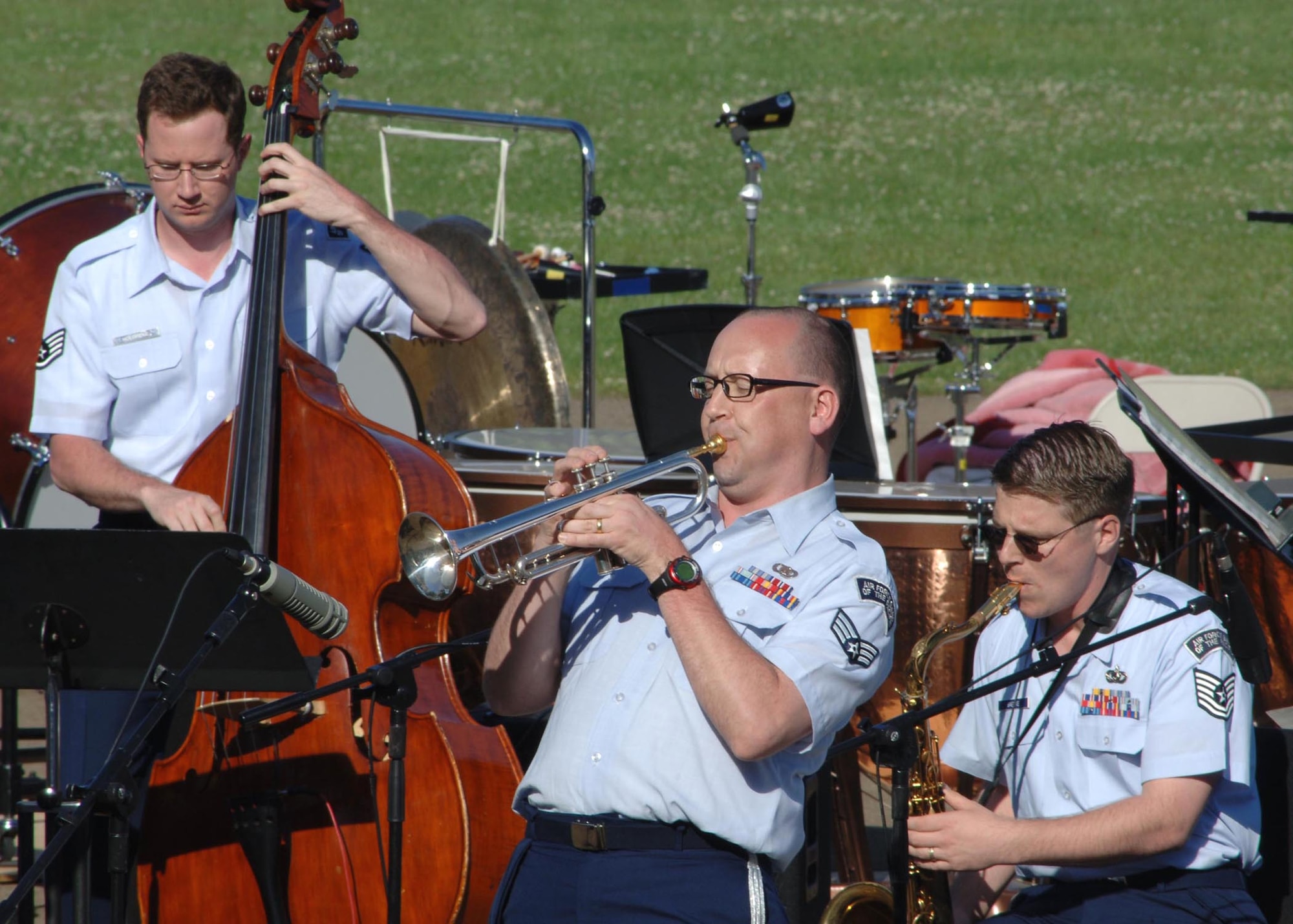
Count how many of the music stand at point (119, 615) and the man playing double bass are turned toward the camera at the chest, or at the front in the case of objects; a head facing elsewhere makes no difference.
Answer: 1

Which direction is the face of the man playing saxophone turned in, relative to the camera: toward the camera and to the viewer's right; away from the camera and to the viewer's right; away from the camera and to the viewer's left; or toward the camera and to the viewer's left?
toward the camera and to the viewer's left

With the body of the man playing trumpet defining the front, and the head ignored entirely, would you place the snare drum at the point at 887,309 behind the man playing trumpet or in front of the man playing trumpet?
behind

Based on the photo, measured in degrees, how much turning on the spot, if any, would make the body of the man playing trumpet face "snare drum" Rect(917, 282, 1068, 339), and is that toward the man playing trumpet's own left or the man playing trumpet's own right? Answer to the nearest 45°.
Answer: approximately 135° to the man playing trumpet's own right

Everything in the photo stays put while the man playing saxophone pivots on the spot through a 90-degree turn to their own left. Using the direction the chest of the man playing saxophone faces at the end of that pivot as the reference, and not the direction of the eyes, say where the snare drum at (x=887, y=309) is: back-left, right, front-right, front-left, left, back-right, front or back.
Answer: back-left

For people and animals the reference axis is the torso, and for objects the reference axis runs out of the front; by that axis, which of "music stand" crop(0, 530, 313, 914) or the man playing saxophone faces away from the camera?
the music stand

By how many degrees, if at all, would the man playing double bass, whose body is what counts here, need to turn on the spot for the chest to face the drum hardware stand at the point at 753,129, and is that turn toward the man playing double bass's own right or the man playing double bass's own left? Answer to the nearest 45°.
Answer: approximately 135° to the man playing double bass's own left

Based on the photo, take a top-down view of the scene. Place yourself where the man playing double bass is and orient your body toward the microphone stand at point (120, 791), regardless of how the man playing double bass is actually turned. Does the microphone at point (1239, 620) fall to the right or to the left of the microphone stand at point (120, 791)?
left

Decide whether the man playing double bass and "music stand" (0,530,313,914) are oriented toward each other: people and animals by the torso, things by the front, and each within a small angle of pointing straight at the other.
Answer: yes

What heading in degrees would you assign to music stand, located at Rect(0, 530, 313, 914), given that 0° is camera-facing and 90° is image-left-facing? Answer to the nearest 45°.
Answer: approximately 180°

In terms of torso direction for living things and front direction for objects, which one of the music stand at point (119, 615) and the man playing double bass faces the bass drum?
the music stand

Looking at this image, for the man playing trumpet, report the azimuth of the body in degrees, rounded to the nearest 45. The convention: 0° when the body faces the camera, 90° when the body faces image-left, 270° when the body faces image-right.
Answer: approximately 45°
